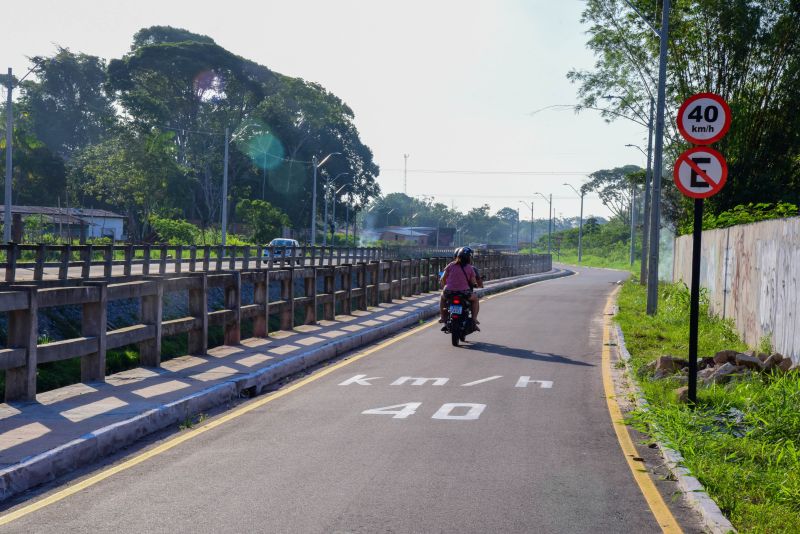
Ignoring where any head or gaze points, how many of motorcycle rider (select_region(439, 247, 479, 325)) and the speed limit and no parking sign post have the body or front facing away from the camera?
1

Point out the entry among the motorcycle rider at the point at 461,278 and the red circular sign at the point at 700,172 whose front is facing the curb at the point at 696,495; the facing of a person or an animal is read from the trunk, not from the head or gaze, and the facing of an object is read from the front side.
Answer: the red circular sign

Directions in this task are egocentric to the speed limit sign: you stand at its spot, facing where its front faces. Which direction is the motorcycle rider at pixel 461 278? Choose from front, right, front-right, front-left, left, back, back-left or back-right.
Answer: back-right

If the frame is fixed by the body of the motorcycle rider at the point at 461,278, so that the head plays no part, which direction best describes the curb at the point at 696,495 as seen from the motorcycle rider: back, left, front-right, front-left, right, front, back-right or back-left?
back

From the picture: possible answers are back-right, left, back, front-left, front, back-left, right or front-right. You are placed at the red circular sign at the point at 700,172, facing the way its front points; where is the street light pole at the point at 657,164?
back

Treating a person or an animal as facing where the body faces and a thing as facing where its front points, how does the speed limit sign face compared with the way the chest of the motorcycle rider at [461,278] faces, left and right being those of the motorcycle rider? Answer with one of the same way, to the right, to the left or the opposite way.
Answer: the opposite way

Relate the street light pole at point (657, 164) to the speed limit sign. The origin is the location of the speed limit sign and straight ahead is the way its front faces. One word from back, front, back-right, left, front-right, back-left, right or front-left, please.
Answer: back

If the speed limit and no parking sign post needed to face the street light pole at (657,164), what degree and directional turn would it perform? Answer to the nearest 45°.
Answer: approximately 180°

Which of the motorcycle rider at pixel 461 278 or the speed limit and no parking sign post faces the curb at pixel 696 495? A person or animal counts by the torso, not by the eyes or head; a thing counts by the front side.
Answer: the speed limit and no parking sign post

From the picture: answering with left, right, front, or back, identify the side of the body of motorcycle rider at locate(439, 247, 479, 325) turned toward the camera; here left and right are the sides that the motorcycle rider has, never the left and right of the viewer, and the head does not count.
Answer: back

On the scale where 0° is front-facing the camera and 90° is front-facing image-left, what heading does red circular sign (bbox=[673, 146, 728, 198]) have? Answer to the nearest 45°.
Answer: approximately 0°
